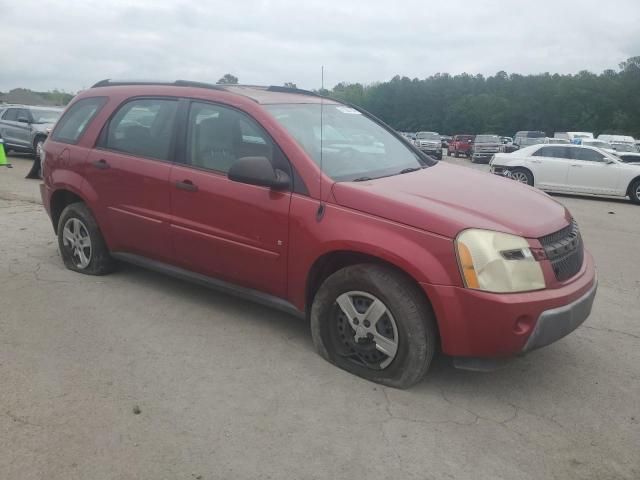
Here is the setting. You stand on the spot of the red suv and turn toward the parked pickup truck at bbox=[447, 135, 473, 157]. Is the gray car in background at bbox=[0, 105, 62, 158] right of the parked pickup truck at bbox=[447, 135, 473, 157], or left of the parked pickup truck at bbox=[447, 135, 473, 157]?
left

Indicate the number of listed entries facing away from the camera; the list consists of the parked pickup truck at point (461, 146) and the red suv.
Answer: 0

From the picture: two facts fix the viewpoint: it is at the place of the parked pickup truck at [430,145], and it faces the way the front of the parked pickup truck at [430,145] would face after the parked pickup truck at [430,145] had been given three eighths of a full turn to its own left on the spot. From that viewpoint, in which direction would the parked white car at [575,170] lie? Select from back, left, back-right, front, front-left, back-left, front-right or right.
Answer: back

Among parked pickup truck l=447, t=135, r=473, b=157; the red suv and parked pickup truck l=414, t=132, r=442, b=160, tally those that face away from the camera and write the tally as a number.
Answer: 0

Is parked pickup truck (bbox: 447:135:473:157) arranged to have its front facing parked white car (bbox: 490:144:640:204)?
no

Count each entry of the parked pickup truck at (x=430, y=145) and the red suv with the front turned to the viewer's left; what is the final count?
0

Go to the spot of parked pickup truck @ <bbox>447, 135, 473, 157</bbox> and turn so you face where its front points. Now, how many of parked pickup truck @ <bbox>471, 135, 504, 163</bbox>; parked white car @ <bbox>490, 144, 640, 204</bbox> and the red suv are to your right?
0

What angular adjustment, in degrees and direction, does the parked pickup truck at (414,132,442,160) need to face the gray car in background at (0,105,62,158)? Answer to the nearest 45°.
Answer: approximately 90° to its right

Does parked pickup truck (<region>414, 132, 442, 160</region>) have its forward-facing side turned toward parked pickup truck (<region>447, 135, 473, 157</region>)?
no

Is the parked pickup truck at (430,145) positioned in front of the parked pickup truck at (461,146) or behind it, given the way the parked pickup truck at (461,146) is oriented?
in front

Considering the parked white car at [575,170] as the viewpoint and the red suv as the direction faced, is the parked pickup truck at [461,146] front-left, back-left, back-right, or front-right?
back-right

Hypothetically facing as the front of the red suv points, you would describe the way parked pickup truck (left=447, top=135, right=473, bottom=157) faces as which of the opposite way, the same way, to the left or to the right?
to the right

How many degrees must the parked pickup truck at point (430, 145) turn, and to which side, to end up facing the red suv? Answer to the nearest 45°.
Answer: approximately 45° to its right

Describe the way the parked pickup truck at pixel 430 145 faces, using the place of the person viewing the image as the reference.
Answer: facing the viewer and to the right of the viewer

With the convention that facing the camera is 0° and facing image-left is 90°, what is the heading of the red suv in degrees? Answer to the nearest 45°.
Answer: approximately 315°

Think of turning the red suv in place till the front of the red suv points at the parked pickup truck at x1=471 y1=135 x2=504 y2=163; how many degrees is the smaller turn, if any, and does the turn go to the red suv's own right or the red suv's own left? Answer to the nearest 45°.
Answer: approximately 135° to the red suv's own left

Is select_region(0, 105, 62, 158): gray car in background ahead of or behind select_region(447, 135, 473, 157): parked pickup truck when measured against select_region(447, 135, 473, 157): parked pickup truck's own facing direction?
ahead

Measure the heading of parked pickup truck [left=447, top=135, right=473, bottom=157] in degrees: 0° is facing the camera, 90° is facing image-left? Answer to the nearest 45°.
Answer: approximately 45°

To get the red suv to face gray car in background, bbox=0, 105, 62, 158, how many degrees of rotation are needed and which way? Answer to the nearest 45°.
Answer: approximately 180°

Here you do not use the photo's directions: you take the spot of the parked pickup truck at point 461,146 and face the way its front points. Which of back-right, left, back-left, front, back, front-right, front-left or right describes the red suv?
front-left

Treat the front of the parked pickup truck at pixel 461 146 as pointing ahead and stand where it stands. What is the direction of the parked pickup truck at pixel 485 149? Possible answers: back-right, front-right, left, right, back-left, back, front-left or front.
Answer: front-left
